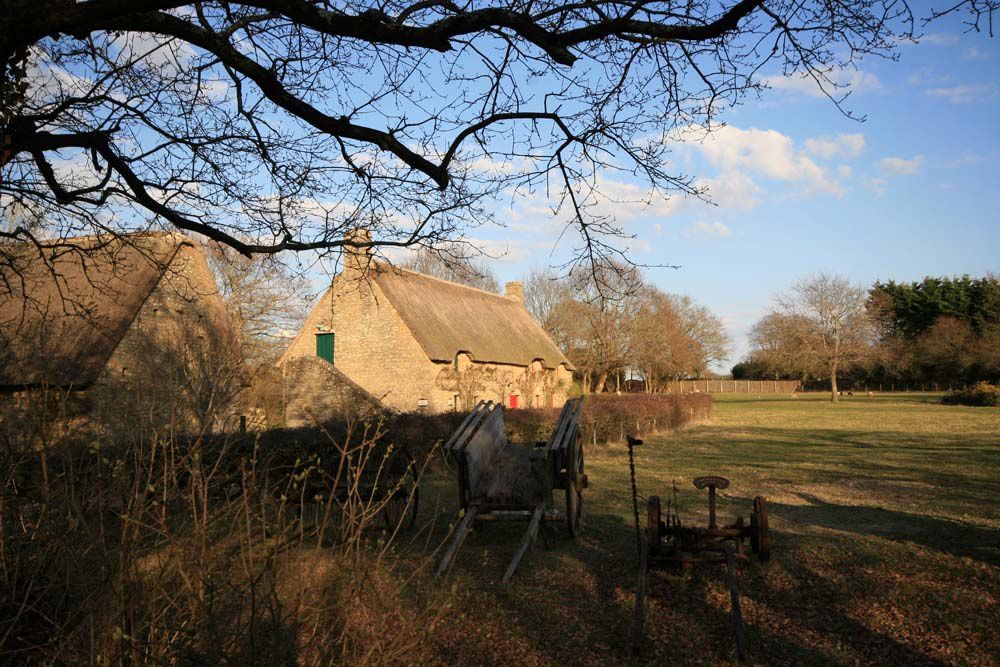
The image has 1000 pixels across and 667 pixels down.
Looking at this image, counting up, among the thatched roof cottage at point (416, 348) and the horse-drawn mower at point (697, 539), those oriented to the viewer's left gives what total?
0

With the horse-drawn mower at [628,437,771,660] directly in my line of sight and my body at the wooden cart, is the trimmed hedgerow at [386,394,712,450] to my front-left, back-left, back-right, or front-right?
back-left

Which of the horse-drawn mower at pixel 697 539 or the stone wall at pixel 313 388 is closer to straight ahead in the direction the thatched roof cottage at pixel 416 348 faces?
the horse-drawn mower

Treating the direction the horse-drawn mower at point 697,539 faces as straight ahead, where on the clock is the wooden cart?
The wooden cart is roughly at 4 o'clock from the horse-drawn mower.

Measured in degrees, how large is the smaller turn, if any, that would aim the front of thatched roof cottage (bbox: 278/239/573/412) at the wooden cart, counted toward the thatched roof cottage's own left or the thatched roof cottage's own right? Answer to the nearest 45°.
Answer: approximately 45° to the thatched roof cottage's own right

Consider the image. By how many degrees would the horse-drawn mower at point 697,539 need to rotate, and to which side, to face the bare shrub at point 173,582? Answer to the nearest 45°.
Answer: approximately 45° to its right

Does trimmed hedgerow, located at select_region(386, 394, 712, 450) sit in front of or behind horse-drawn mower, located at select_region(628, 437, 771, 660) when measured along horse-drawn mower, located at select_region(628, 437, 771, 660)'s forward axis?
behind

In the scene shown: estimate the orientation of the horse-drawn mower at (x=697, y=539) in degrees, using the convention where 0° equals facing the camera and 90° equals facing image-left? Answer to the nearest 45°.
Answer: approximately 0°

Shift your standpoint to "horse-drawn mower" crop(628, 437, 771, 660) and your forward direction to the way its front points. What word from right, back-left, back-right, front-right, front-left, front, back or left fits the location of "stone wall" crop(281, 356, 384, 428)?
back-right

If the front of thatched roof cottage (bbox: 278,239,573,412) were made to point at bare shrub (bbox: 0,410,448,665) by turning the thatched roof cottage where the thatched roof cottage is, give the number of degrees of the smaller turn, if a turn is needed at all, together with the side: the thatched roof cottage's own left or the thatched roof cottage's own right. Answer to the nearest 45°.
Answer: approximately 45° to the thatched roof cottage's own right

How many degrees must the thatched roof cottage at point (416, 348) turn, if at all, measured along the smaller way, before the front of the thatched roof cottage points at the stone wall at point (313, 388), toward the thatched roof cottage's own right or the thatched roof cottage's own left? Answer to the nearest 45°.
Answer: approximately 90° to the thatched roof cottage's own right
